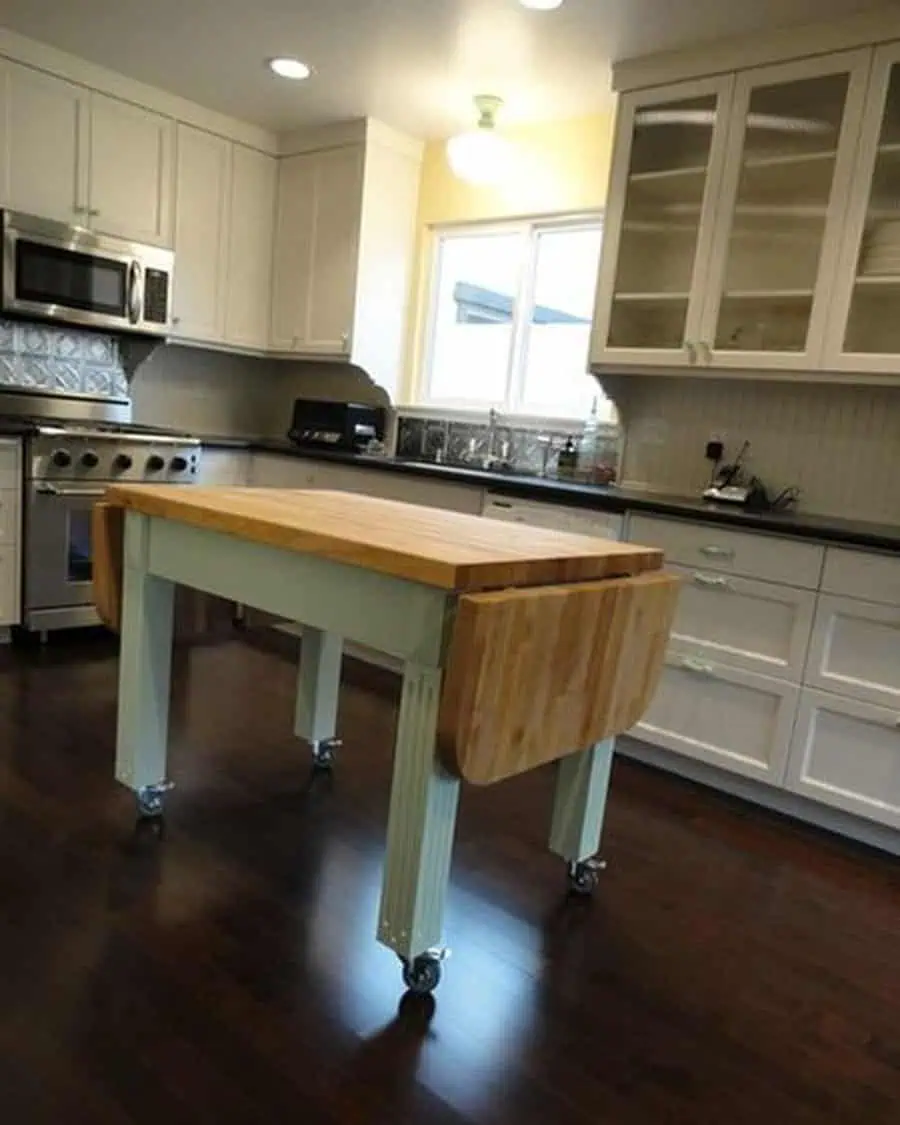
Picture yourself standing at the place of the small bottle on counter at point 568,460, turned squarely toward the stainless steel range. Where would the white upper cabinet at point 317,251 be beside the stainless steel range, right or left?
right

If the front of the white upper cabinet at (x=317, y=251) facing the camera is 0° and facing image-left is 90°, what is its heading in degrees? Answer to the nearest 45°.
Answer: approximately 45°

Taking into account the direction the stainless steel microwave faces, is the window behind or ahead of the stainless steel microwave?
ahead

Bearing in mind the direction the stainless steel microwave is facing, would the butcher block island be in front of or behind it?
in front

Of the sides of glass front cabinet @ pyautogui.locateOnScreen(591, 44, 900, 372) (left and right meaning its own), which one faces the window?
right

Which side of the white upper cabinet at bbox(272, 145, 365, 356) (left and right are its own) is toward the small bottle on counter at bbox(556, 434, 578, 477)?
left

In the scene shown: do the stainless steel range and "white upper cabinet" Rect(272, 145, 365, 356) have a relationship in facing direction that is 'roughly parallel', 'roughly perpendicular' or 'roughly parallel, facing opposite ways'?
roughly perpendicular

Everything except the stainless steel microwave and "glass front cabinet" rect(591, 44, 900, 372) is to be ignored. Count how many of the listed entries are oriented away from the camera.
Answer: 0

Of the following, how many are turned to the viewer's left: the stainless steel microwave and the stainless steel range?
0

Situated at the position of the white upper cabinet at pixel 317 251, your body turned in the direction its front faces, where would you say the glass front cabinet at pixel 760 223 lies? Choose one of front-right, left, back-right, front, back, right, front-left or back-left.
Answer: left
